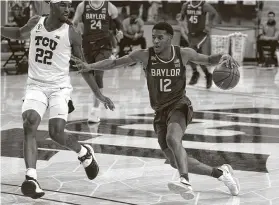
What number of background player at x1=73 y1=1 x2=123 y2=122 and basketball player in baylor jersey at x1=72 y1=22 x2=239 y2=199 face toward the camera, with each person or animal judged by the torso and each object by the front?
2

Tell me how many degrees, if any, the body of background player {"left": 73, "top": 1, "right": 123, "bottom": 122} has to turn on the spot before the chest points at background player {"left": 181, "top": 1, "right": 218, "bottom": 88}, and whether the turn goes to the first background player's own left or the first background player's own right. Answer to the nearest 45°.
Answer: approximately 135° to the first background player's own left

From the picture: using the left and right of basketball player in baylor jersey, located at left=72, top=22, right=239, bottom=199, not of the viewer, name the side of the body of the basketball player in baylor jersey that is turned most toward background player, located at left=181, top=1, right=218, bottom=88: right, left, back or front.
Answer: back

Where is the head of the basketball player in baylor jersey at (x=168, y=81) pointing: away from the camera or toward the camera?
toward the camera

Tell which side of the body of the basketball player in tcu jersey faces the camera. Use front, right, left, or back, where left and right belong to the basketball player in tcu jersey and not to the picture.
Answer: front

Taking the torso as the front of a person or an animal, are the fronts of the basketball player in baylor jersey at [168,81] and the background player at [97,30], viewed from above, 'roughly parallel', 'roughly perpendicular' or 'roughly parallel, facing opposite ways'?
roughly parallel

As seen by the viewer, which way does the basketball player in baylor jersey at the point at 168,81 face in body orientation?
toward the camera

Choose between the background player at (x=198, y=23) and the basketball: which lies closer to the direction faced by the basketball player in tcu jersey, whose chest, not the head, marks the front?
the basketball

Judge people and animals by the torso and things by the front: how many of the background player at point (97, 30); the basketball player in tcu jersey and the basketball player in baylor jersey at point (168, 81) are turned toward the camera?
3

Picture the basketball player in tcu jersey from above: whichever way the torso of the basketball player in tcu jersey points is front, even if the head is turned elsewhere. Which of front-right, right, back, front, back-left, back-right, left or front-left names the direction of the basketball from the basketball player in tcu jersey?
left
